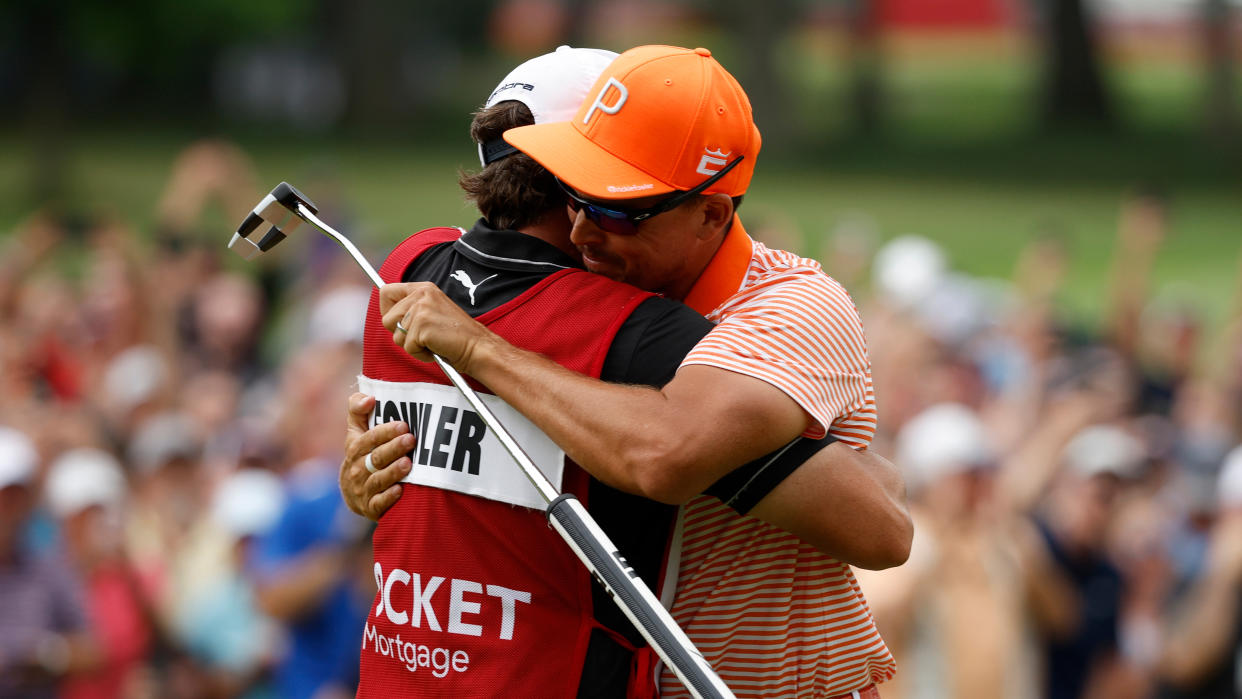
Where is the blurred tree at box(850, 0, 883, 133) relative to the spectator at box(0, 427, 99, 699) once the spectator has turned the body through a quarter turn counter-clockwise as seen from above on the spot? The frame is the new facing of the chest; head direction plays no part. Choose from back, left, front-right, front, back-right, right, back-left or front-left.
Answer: front-left

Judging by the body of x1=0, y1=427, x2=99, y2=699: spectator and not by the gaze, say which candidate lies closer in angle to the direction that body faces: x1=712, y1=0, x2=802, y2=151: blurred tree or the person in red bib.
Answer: the person in red bib

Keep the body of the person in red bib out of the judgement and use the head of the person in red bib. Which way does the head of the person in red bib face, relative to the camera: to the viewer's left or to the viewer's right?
to the viewer's right

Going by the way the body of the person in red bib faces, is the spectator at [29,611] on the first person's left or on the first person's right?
on the first person's left

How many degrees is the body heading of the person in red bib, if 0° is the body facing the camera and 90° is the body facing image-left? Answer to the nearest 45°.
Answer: approximately 225°

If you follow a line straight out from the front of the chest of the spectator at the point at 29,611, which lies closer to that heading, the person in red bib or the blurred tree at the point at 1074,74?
the person in red bib

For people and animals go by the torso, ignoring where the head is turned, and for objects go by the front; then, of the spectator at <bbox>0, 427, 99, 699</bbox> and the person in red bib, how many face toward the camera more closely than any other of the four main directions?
1

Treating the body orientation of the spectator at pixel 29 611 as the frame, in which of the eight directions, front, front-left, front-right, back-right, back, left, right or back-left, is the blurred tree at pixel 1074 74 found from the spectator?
back-left

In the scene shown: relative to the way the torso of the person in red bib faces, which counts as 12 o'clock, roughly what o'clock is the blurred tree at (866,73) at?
The blurred tree is roughly at 11 o'clock from the person in red bib.
